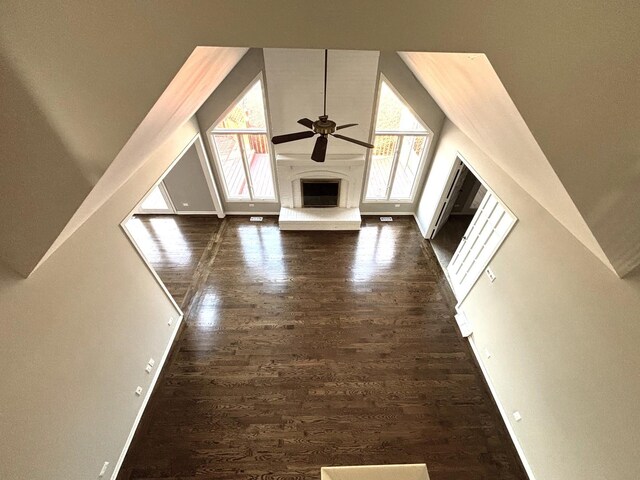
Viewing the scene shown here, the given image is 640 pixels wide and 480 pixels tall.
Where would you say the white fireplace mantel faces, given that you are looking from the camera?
facing the viewer
